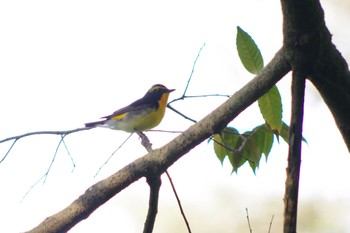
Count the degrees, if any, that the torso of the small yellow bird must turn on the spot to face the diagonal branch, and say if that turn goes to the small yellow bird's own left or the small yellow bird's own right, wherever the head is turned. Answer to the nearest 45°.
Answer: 0° — it already faces it

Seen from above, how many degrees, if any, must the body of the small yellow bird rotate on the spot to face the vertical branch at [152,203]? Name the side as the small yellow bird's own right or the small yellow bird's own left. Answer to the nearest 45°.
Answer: approximately 90° to the small yellow bird's own right

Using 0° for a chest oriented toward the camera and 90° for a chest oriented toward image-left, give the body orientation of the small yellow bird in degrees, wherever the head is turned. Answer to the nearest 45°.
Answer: approximately 270°
